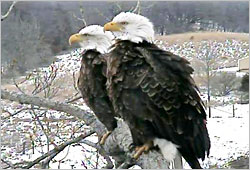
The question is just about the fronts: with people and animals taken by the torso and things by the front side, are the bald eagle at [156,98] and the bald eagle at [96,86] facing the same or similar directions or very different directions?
same or similar directions

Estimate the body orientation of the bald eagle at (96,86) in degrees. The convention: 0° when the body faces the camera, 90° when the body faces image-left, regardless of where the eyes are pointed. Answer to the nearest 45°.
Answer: approximately 90°
